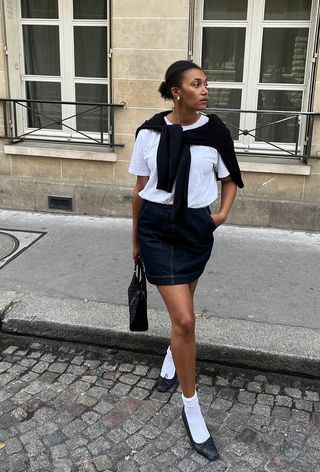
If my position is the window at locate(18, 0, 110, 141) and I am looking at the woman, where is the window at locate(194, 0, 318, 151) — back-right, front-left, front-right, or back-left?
front-left

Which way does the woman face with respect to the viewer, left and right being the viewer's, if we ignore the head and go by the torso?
facing the viewer

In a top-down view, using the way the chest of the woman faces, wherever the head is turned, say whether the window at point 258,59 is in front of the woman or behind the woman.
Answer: behind

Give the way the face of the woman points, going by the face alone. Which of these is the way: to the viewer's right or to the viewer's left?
to the viewer's right

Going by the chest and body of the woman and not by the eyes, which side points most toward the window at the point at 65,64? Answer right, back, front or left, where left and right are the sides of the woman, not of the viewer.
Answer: back
